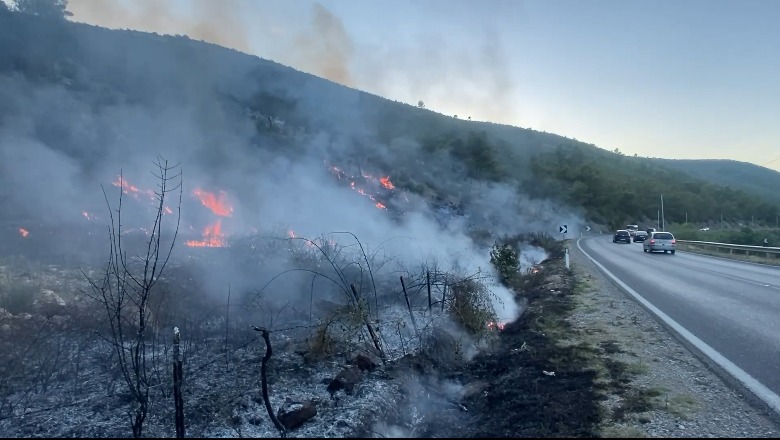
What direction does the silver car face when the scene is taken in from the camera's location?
facing away from the viewer and to the left of the viewer

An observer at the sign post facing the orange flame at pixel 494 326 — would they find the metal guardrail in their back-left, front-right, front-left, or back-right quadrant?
back-left

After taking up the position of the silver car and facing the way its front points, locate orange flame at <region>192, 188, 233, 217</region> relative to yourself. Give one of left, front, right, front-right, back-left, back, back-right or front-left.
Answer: left

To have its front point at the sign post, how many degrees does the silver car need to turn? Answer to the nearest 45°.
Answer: approximately 90° to its left

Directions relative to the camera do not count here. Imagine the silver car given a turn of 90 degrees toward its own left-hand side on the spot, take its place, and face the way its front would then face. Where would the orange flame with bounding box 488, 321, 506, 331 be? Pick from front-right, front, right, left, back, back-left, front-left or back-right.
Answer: front-left

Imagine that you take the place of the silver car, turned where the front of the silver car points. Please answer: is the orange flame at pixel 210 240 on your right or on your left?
on your left
